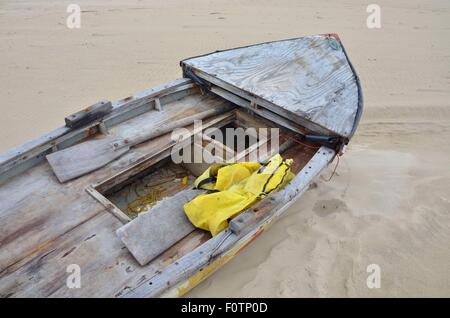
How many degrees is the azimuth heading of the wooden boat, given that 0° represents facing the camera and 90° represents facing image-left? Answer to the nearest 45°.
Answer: approximately 225°
